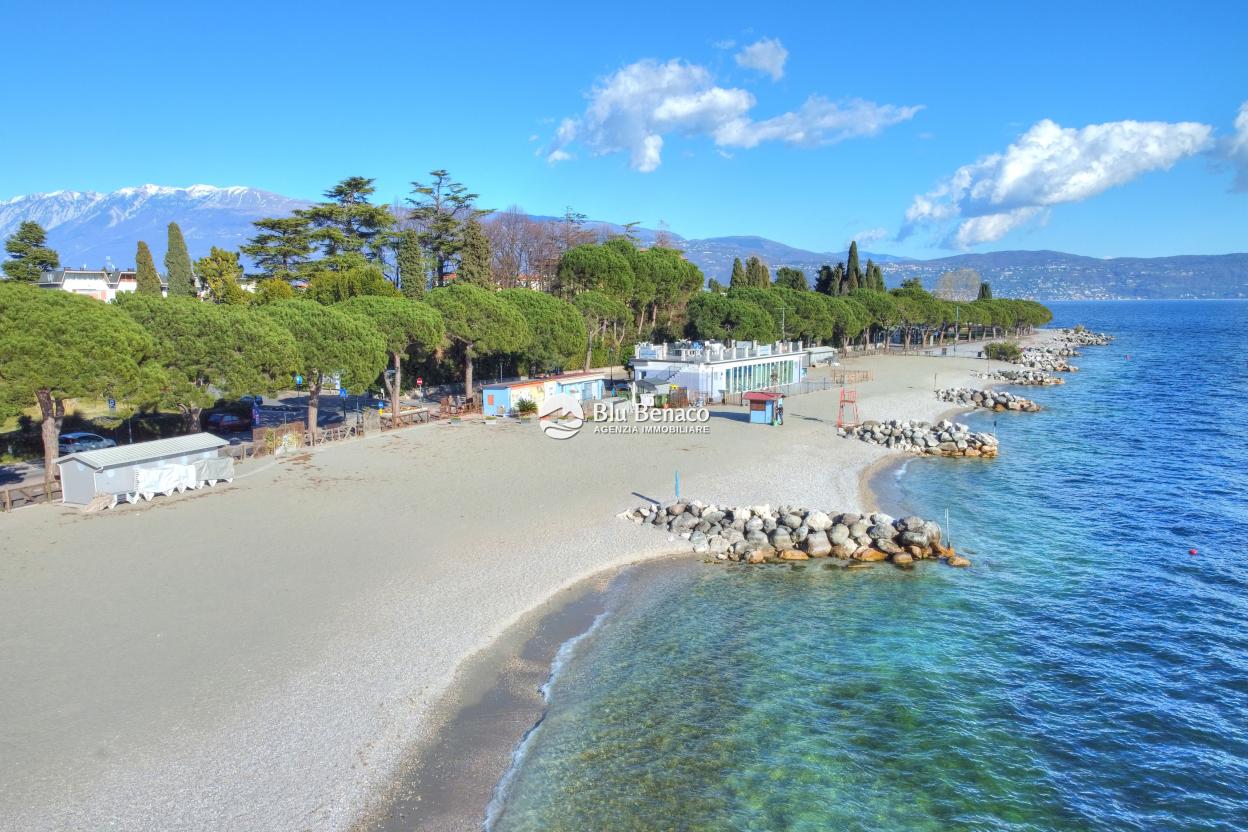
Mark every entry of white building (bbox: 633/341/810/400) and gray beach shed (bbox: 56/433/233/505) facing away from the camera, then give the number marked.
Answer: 0

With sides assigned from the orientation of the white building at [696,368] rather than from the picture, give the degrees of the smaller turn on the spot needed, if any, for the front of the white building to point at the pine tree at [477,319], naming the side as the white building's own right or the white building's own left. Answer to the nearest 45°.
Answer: approximately 90° to the white building's own right

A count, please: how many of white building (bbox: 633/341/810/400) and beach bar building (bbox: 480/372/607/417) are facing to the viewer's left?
0

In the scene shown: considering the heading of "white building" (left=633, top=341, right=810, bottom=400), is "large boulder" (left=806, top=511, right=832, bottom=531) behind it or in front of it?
in front

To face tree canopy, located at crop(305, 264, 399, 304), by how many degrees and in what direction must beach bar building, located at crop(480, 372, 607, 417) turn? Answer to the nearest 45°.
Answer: approximately 180°

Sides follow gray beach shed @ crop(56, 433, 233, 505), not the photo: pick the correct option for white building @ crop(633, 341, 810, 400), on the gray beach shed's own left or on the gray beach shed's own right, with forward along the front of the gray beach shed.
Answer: on the gray beach shed's own left

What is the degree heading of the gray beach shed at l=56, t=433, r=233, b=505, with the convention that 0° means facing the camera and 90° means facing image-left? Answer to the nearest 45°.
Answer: approximately 315°

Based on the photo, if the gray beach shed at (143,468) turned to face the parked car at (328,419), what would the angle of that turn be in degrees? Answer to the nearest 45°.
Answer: approximately 90° to its left

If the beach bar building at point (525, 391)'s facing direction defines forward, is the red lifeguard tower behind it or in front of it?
in front

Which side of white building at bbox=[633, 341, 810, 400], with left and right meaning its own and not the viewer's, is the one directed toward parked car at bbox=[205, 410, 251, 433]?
right

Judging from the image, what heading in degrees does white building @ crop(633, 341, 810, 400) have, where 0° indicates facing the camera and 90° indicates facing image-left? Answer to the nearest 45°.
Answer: approximately 315°

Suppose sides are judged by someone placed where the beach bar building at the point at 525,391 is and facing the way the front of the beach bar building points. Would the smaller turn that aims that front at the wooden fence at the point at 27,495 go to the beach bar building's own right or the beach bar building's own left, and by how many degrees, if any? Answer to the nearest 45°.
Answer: approximately 90° to the beach bar building's own right
